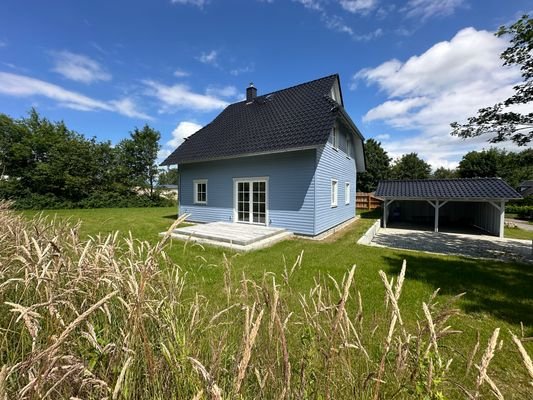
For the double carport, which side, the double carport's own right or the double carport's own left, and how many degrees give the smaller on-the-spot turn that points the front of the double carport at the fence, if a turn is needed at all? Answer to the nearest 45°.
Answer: approximately 135° to the double carport's own right

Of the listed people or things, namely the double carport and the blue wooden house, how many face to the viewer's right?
0

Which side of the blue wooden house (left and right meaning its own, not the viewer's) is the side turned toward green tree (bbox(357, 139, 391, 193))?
back

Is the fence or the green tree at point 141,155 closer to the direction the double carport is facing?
the green tree

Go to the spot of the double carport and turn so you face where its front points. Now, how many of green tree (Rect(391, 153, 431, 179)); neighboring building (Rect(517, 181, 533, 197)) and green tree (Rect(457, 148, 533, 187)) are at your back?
3

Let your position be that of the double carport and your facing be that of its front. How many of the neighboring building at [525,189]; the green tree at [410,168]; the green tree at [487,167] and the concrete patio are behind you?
3

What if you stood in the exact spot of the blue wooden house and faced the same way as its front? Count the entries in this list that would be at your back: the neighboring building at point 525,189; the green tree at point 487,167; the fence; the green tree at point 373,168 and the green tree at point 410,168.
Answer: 5

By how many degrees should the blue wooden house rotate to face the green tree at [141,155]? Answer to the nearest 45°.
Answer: approximately 90° to its right

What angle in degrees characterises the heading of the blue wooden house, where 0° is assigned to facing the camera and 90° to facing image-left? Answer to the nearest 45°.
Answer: approximately 45°

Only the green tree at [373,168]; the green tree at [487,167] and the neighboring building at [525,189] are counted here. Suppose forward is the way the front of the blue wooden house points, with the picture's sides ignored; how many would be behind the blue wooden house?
3

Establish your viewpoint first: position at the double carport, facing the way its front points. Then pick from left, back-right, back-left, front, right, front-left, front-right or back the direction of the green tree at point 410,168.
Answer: back

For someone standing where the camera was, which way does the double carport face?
facing the viewer

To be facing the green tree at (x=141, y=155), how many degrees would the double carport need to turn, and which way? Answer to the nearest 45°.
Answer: approximately 90° to its right

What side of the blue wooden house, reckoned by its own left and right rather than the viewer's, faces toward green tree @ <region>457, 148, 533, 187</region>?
back
